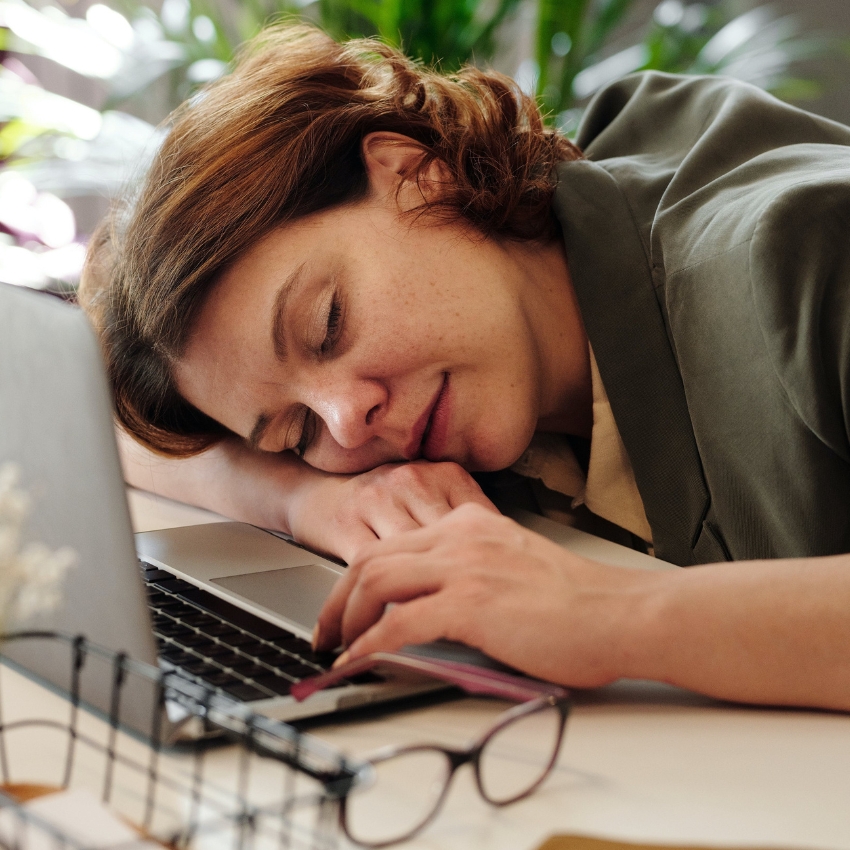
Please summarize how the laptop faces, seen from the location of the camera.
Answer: facing away from the viewer and to the right of the viewer

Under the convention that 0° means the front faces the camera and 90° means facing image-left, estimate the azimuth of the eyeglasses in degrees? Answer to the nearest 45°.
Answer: approximately 315°

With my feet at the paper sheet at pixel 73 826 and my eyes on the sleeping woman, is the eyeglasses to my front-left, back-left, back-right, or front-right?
front-right
